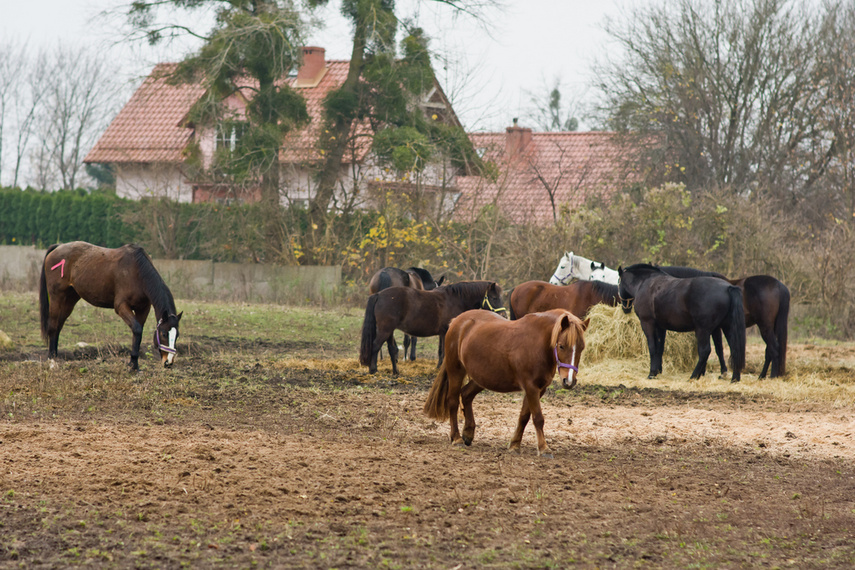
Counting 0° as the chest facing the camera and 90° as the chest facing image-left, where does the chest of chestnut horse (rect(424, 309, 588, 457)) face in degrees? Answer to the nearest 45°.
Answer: approximately 315°

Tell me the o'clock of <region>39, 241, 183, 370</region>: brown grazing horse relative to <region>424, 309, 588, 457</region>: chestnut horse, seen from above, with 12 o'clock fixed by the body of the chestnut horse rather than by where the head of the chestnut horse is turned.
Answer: The brown grazing horse is roughly at 6 o'clock from the chestnut horse.

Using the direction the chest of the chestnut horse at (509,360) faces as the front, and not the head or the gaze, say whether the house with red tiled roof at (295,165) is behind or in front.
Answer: behind

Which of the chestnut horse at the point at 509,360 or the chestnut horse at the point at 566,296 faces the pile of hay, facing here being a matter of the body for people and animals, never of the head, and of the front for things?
the chestnut horse at the point at 566,296

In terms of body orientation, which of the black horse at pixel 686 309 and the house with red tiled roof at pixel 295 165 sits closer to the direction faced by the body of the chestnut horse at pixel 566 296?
the black horse

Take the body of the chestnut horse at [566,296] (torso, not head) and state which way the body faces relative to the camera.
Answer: to the viewer's right

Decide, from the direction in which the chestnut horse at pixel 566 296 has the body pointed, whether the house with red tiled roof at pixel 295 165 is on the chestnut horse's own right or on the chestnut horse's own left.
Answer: on the chestnut horse's own left

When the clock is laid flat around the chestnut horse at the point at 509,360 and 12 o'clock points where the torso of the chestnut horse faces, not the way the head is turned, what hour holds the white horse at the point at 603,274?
The white horse is roughly at 8 o'clock from the chestnut horse.

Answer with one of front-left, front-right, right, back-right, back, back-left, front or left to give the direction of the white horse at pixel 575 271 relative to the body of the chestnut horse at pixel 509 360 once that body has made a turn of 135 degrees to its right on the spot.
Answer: right

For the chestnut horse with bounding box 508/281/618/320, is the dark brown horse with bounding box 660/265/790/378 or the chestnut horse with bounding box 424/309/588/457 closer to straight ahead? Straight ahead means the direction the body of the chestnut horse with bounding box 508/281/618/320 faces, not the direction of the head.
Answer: the dark brown horse

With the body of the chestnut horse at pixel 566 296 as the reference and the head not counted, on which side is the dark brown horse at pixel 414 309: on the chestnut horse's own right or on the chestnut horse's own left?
on the chestnut horse's own right
